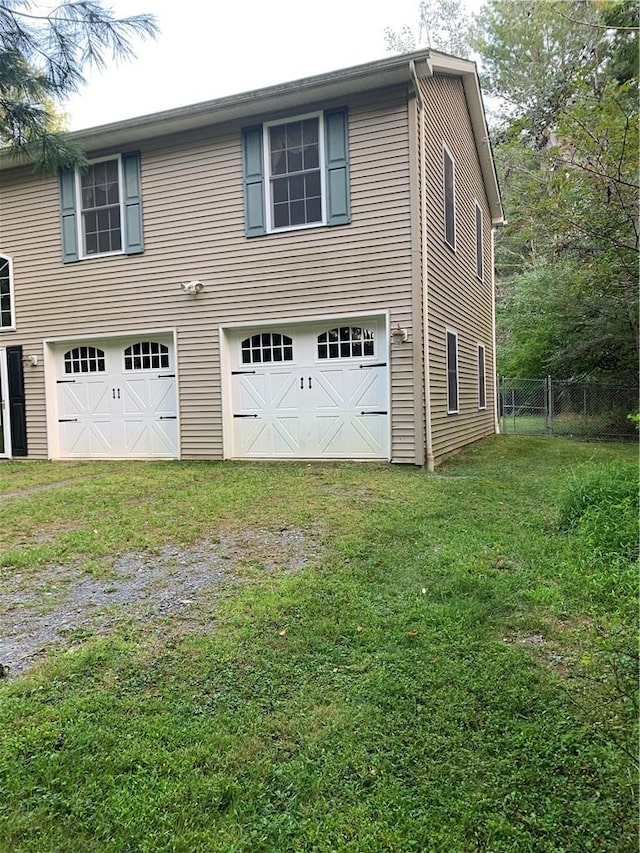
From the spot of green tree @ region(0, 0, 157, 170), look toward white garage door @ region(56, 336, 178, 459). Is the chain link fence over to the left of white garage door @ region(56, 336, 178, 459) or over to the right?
right

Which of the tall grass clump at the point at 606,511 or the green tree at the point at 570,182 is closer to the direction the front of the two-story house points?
the tall grass clump

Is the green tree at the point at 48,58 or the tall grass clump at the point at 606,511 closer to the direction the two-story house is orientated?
the green tree

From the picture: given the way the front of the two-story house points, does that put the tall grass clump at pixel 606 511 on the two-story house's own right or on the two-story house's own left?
on the two-story house's own left

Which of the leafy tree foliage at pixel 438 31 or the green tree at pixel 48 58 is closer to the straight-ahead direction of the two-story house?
the green tree

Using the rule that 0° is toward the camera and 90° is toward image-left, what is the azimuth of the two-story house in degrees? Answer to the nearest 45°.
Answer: approximately 45°

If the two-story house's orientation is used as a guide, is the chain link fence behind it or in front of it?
behind

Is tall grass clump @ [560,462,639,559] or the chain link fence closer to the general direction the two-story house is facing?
the tall grass clump

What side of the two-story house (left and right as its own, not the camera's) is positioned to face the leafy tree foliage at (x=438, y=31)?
back

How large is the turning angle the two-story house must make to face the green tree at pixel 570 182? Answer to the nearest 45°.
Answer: approximately 180°
